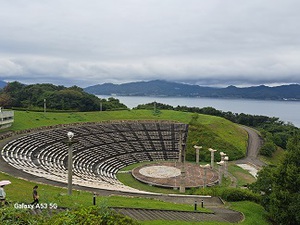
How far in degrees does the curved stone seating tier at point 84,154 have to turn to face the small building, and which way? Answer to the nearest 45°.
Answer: approximately 180°

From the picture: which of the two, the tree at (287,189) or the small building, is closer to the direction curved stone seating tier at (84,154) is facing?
the tree

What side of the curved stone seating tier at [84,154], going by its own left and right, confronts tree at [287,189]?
front

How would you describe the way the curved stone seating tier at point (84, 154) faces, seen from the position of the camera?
facing the viewer and to the right of the viewer
